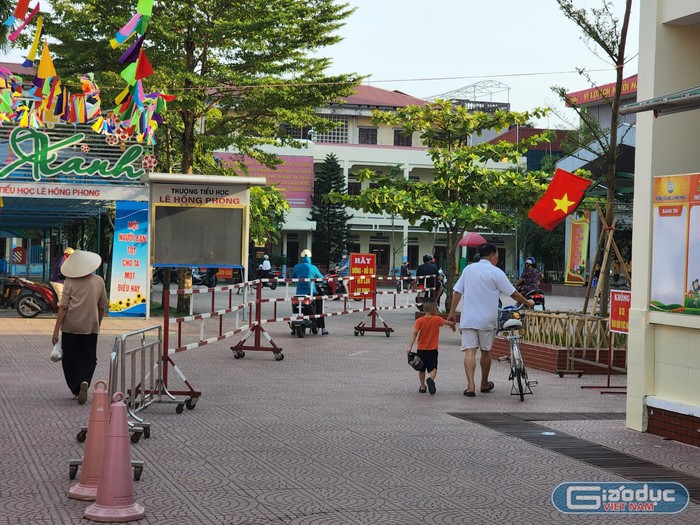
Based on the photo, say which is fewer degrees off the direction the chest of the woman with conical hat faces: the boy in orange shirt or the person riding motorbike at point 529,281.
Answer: the person riding motorbike

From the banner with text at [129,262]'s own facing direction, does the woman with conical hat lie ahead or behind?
ahead

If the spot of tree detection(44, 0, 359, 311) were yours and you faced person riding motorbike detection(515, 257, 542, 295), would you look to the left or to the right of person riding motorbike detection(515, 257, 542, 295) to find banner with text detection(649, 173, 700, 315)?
right

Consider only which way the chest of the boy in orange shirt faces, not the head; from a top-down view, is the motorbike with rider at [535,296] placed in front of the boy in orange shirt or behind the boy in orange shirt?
in front

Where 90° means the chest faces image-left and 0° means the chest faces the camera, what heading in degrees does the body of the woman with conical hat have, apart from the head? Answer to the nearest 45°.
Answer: approximately 180°

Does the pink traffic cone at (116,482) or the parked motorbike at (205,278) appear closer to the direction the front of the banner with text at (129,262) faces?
the pink traffic cone

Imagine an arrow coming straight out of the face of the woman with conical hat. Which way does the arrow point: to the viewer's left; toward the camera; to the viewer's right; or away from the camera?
away from the camera

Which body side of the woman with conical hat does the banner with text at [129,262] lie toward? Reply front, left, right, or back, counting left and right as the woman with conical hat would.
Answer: front

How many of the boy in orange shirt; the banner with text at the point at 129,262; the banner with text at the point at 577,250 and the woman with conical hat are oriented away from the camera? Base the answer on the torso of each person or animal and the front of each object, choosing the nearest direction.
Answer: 2

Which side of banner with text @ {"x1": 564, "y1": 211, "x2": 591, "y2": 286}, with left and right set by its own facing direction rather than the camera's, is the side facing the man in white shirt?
front

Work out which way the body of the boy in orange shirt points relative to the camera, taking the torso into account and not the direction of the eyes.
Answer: away from the camera

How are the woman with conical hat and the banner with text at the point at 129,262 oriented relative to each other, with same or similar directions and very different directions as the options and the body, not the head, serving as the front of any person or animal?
very different directions

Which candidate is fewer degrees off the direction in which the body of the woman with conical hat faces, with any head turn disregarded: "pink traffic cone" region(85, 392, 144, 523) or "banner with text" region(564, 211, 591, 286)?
the banner with text

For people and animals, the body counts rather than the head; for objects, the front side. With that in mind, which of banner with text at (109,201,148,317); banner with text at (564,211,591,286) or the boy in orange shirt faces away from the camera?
the boy in orange shirt
